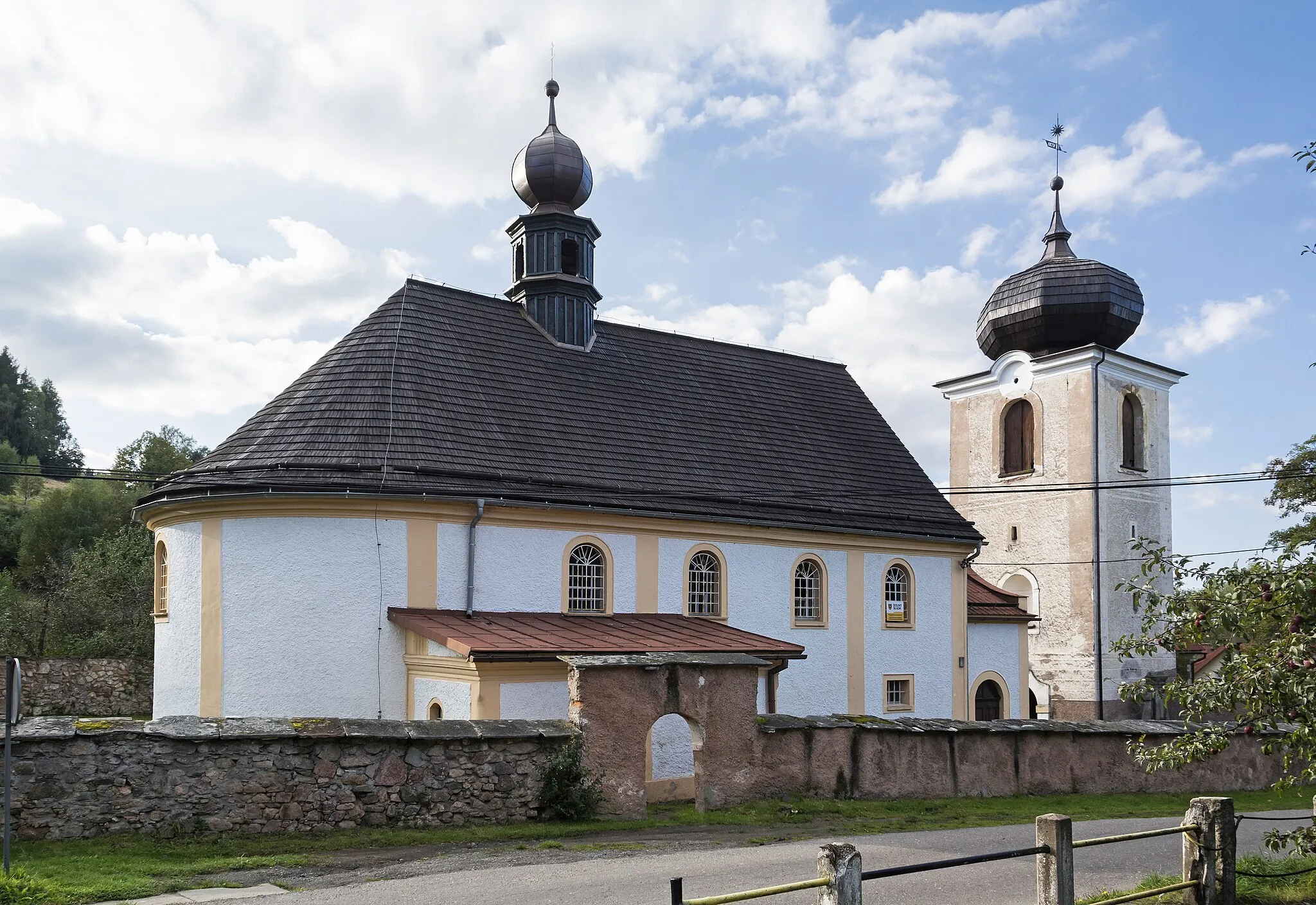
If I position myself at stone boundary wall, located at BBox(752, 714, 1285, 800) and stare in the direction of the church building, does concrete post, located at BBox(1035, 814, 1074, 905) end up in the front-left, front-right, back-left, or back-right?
back-left

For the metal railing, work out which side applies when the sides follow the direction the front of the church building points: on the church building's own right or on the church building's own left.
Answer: on the church building's own right

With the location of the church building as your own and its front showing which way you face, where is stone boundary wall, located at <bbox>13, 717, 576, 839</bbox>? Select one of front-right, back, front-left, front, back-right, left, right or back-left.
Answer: front-right

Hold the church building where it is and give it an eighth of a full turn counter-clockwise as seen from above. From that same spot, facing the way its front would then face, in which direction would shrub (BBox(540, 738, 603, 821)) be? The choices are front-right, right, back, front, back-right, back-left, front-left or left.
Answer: front-right
